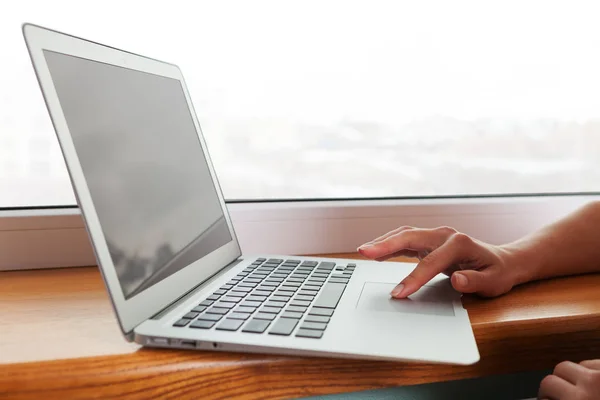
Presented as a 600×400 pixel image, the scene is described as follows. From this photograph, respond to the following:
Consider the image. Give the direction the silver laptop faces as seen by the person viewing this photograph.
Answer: facing to the right of the viewer
